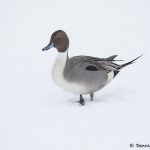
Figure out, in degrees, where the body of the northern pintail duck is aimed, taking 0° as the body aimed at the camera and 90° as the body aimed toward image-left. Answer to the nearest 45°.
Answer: approximately 90°
